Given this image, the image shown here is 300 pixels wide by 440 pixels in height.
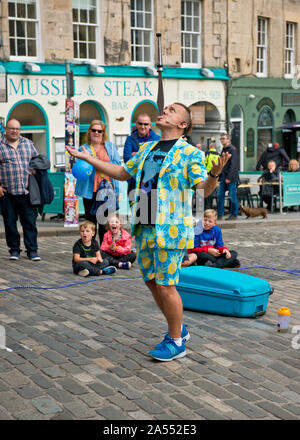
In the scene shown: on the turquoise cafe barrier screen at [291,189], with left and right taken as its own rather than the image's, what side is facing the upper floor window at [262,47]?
back

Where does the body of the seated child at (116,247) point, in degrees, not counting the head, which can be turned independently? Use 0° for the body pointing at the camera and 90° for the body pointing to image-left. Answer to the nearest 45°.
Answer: approximately 0°

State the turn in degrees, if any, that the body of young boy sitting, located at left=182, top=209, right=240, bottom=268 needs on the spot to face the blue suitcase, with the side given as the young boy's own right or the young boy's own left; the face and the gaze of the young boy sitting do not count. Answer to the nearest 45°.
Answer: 0° — they already face it

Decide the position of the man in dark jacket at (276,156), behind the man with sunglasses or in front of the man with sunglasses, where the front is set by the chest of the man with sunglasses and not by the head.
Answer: behind

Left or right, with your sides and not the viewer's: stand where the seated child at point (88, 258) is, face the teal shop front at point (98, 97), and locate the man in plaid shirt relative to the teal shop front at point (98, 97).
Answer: left
